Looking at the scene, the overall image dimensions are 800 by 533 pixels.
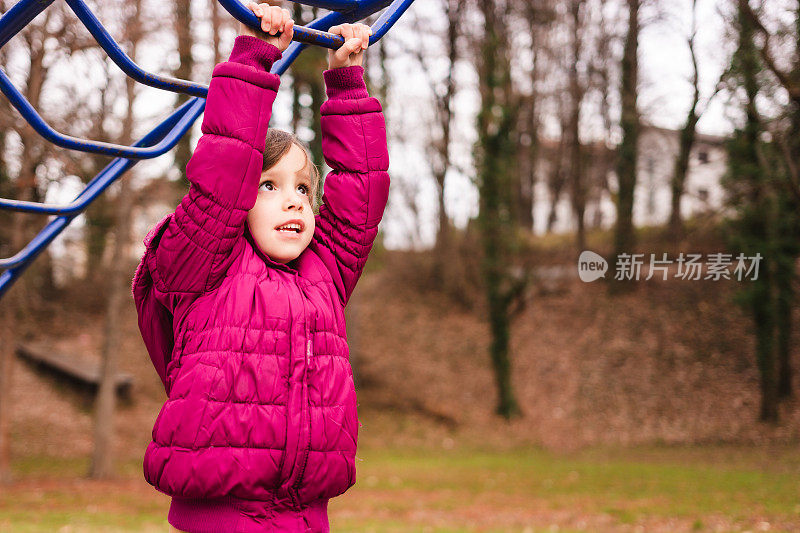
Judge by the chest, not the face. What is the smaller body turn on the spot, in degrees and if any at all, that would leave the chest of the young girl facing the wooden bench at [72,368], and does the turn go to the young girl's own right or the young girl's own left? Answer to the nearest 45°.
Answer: approximately 135° to the young girl's own left

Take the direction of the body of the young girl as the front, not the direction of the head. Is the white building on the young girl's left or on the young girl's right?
on the young girl's left

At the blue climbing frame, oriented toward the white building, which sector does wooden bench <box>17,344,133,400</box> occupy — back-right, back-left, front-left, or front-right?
front-left

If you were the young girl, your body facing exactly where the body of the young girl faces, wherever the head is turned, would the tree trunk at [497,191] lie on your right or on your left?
on your left

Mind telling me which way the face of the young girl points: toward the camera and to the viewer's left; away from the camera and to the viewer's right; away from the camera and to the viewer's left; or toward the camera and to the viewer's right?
toward the camera and to the viewer's right

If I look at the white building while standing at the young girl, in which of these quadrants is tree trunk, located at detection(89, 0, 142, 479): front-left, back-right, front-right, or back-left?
front-left

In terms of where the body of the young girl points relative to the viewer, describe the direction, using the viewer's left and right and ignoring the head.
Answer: facing the viewer and to the right of the viewer

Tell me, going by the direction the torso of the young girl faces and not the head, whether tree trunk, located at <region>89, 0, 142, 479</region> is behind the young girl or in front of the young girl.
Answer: behind
